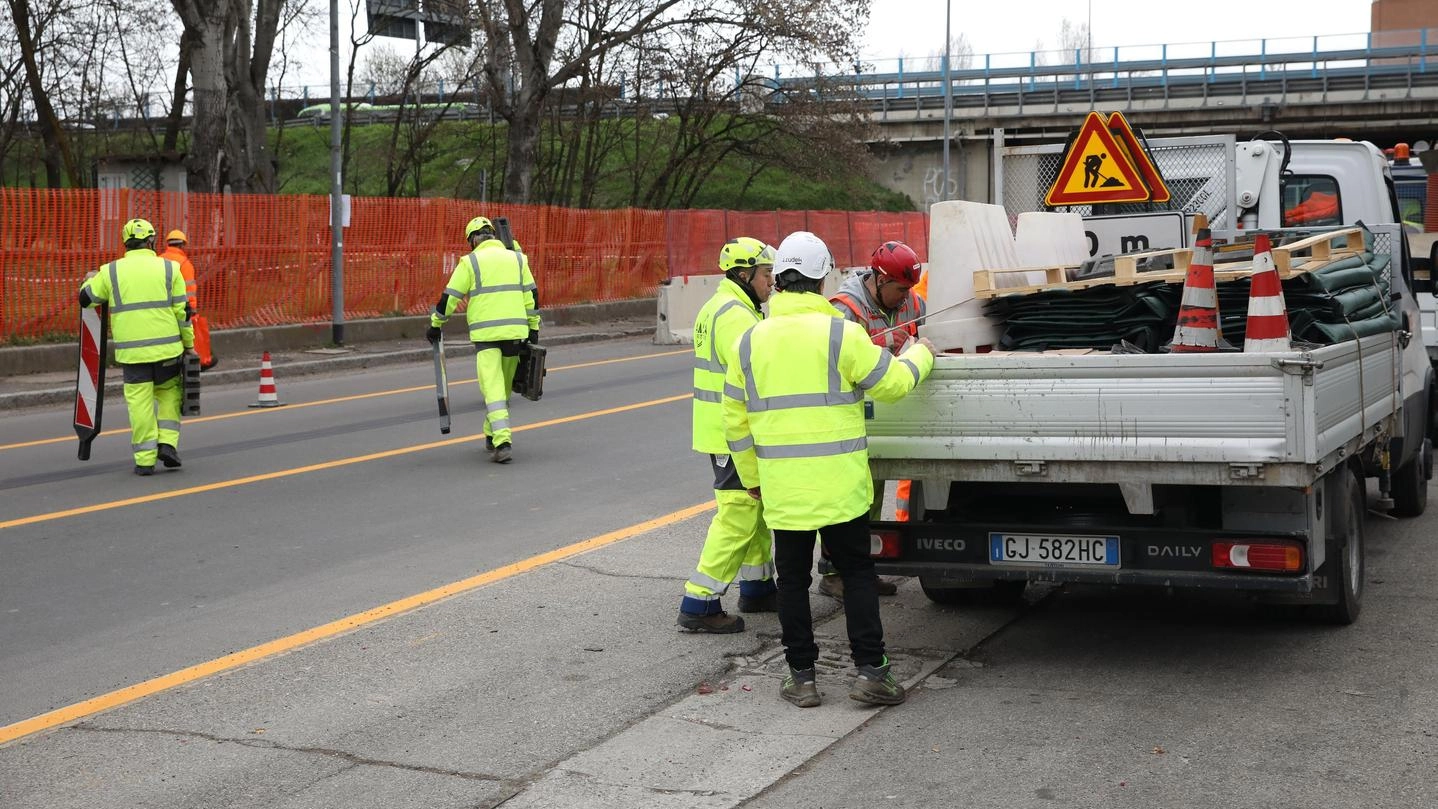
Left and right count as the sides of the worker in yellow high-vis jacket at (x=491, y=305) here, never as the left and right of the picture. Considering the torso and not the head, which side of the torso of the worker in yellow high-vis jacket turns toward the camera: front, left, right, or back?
back

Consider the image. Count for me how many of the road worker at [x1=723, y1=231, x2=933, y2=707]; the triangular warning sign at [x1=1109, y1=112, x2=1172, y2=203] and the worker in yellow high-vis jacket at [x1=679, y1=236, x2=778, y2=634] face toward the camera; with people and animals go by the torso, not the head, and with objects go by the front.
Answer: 1

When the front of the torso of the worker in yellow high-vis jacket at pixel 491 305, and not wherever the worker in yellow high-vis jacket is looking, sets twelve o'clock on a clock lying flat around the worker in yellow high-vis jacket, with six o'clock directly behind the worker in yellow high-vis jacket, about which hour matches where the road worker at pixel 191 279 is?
The road worker is roughly at 11 o'clock from the worker in yellow high-vis jacket.

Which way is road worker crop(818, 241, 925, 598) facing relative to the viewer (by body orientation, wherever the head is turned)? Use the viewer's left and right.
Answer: facing the viewer and to the right of the viewer

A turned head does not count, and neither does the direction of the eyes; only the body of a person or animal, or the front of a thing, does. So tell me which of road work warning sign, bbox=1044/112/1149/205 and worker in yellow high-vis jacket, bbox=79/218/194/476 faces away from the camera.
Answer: the worker in yellow high-vis jacket

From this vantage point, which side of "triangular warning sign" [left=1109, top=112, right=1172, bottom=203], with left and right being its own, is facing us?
front

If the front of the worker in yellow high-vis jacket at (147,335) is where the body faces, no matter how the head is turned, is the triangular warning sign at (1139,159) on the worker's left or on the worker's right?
on the worker's right

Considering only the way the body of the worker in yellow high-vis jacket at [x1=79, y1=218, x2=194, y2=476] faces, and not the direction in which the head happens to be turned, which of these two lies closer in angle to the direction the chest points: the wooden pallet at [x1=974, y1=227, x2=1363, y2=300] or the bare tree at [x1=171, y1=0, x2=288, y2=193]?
the bare tree

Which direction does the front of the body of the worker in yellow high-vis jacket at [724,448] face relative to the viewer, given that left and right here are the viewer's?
facing to the right of the viewer

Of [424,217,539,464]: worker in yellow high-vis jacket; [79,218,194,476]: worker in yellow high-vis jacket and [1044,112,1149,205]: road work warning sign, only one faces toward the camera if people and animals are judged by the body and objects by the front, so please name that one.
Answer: the road work warning sign

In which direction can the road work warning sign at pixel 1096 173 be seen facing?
toward the camera

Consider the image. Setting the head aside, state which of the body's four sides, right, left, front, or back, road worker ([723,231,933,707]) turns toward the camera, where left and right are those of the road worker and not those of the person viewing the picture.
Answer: back

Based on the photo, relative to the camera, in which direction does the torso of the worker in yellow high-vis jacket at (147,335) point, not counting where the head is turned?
away from the camera

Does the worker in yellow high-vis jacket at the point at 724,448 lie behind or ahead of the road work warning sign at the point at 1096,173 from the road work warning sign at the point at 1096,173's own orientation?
ahead

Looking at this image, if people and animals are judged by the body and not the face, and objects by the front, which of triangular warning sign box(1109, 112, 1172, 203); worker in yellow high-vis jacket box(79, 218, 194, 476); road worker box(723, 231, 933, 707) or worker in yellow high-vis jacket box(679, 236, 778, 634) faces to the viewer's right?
worker in yellow high-vis jacket box(679, 236, 778, 634)

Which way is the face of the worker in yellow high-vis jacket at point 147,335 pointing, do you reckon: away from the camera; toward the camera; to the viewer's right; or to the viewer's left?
away from the camera
